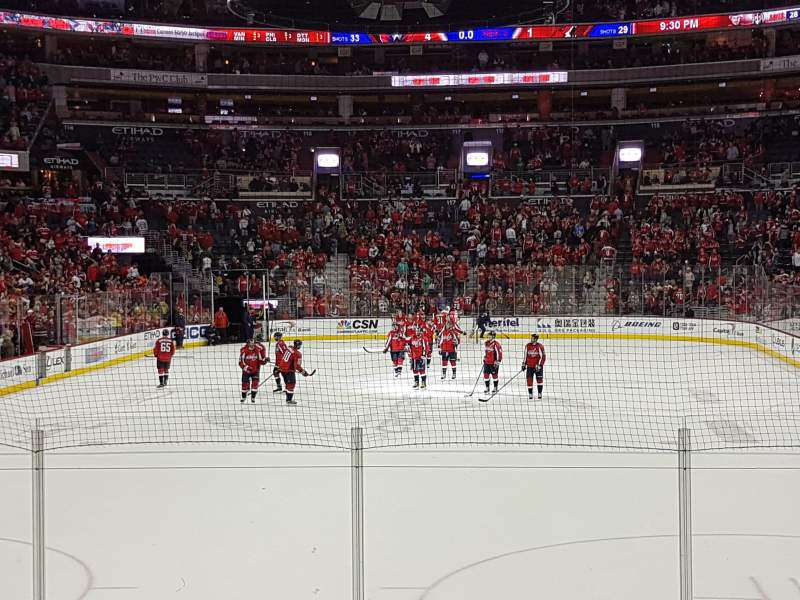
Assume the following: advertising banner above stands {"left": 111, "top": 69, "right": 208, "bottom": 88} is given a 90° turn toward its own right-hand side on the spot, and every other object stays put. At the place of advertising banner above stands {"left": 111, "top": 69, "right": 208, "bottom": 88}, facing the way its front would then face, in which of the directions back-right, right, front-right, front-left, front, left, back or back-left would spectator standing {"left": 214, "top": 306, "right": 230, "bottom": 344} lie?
left

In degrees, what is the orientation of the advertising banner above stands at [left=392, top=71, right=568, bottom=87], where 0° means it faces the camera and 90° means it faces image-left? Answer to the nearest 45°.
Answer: approximately 0°

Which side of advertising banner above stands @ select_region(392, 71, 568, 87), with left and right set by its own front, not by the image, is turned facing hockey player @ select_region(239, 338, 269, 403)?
front

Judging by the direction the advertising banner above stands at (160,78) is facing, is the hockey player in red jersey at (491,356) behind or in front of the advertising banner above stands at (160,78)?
in front

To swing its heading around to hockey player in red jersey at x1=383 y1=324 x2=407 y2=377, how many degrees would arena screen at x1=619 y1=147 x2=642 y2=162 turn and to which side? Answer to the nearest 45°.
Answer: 0° — it already faces them

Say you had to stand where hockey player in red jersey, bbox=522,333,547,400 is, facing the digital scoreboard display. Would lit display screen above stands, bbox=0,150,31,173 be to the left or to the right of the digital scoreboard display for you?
left

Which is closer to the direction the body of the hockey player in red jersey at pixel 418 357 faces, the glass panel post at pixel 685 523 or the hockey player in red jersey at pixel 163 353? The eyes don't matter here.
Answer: the glass panel post

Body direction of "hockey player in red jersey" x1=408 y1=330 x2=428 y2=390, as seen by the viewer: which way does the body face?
toward the camera

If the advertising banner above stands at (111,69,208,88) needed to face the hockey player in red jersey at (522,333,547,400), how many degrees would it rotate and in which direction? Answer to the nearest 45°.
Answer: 0° — it already faces them

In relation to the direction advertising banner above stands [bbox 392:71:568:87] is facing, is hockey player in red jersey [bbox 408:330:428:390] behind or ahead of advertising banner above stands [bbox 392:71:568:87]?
ahead

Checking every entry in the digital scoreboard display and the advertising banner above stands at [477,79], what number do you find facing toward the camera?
2

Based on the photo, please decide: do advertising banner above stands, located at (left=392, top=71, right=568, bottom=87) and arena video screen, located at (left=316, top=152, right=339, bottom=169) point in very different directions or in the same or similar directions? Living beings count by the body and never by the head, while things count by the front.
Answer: same or similar directions
